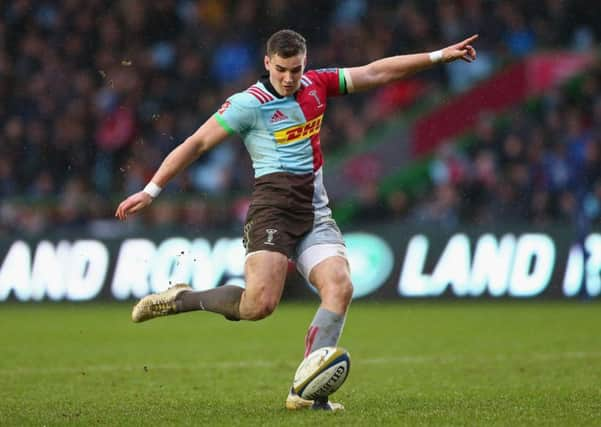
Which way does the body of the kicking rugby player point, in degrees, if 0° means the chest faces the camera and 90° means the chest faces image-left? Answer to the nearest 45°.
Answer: approximately 315°
